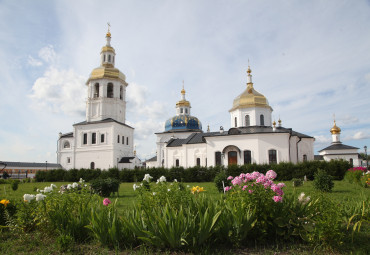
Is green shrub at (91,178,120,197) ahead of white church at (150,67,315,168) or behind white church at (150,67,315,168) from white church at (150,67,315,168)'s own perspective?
ahead

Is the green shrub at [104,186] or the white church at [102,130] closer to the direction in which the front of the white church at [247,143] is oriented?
the green shrub

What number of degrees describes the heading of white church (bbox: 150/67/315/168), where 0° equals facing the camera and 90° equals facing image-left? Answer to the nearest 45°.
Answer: approximately 0°

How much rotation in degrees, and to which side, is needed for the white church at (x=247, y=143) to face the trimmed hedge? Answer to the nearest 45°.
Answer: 0° — it already faces it

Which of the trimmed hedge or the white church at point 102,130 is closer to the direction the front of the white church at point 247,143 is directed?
the trimmed hedge
